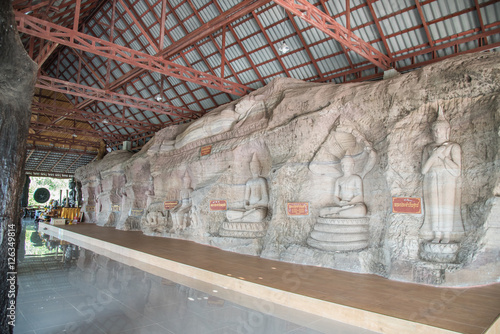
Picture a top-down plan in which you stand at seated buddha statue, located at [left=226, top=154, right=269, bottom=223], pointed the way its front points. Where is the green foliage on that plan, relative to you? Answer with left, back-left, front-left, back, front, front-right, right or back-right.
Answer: right

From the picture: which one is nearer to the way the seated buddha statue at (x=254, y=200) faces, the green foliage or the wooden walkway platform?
the wooden walkway platform

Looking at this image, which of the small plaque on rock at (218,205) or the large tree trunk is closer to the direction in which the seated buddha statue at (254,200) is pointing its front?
the large tree trunk

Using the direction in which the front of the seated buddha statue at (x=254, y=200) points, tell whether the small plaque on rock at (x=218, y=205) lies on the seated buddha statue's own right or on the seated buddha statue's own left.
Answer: on the seated buddha statue's own right

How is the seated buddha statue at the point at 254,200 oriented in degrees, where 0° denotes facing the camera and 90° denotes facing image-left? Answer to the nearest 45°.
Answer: approximately 45°

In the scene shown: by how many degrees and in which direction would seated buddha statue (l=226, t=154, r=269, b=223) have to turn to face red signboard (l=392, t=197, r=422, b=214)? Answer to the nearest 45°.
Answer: approximately 90° to its left

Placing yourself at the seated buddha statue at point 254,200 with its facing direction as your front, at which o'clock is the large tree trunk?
The large tree trunk is roughly at 11 o'clock from the seated buddha statue.

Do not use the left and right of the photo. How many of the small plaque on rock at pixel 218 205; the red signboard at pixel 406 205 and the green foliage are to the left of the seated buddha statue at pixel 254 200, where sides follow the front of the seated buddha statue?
1
